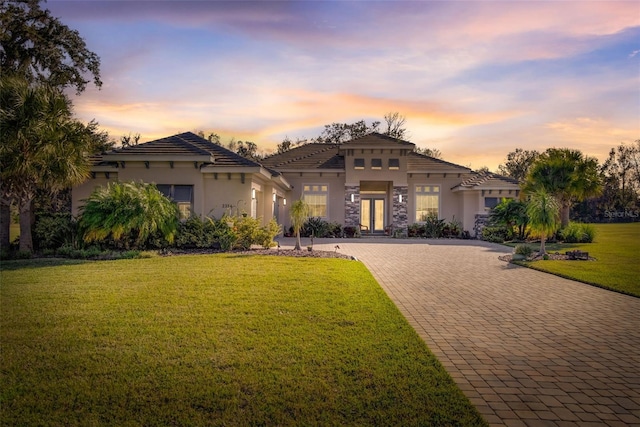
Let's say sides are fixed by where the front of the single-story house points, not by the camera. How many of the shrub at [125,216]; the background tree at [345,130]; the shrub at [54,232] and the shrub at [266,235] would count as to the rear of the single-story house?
1

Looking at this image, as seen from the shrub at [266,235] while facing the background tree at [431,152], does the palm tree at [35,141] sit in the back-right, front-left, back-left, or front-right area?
back-left

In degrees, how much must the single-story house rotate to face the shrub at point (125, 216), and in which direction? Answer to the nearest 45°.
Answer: approximately 45° to its right

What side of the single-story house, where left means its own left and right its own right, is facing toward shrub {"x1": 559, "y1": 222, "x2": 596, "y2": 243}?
left

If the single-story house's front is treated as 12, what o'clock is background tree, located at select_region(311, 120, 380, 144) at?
The background tree is roughly at 6 o'clock from the single-story house.

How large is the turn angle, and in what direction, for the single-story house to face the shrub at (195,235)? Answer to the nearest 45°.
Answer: approximately 45° to its right

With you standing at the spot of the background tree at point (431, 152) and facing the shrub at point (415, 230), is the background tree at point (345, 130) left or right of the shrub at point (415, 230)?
right

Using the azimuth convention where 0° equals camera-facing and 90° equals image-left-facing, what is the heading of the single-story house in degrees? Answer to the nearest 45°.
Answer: approximately 0°

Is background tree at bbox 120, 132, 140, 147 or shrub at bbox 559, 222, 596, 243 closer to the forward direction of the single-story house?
the shrub

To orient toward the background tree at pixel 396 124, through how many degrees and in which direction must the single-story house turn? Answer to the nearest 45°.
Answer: approximately 180°

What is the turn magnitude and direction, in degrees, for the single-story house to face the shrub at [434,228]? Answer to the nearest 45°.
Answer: approximately 90° to its left

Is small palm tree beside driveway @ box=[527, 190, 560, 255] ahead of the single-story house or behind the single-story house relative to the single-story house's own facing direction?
ahead
